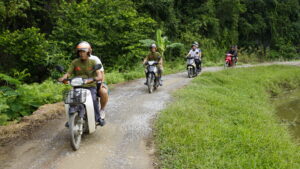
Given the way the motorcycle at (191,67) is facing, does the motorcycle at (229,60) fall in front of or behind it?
behind

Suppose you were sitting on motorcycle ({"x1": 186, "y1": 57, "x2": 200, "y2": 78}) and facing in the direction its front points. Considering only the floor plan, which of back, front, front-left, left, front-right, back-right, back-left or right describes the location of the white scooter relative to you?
front-left

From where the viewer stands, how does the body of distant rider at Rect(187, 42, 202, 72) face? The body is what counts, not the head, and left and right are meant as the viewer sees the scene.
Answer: facing the viewer and to the left of the viewer

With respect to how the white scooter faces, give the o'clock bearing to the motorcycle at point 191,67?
The motorcycle is roughly at 7 o'clock from the white scooter.

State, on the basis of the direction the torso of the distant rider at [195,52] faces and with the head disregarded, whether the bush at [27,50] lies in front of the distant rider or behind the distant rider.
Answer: in front

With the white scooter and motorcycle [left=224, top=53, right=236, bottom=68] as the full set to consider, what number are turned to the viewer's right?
0

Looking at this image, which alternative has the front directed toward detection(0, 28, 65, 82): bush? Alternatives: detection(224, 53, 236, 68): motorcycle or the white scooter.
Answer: the motorcycle

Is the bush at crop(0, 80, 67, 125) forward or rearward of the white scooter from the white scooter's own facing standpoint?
rearward

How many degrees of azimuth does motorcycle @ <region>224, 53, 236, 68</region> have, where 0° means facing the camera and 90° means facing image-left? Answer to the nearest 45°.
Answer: approximately 45°

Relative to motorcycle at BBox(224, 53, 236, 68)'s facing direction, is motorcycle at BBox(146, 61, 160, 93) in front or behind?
in front

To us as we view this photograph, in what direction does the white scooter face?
facing the viewer
